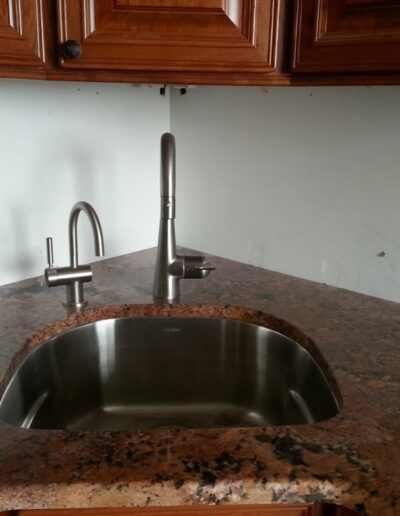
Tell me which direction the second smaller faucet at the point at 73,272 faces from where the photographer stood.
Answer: facing the viewer and to the right of the viewer

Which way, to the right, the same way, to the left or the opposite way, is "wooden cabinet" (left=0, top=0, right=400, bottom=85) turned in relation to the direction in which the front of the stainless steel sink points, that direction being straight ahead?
the same way

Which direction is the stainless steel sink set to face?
toward the camera

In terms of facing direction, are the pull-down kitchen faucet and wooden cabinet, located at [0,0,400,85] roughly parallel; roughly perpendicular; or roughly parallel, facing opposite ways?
roughly parallel

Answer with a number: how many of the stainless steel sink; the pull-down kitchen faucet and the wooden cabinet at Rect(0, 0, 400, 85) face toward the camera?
3

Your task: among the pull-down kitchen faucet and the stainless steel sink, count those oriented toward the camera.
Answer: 2

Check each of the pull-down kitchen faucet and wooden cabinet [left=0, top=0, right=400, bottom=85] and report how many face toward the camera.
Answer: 2

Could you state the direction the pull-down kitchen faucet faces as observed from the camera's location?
facing the viewer
